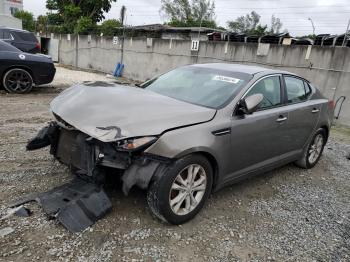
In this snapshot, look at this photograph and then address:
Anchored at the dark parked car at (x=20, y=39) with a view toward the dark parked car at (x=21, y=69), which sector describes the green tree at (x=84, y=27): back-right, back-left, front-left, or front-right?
back-left

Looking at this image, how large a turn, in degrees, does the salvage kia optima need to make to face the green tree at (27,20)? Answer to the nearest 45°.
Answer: approximately 90° to its right

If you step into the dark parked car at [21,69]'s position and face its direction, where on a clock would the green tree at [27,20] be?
The green tree is roughly at 3 o'clock from the dark parked car.

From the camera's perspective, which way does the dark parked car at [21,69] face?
to the viewer's left

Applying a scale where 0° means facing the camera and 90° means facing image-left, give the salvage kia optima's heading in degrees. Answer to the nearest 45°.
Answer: approximately 45°

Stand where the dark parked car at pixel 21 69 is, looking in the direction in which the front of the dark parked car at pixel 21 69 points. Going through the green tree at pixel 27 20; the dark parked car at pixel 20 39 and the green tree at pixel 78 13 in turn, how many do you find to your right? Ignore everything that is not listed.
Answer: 3

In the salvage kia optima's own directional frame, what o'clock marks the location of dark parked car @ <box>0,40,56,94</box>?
The dark parked car is roughly at 3 o'clock from the salvage kia optima.

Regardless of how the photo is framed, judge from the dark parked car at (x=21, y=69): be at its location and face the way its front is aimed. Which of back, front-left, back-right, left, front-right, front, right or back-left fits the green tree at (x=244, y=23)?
back-right
